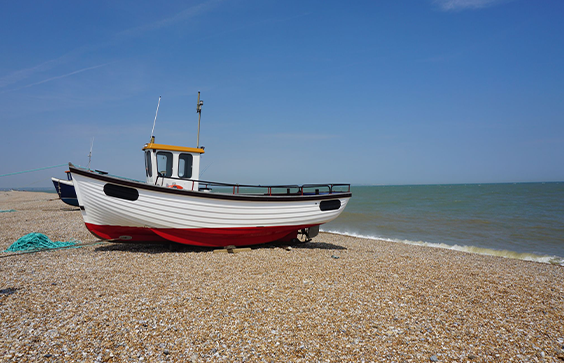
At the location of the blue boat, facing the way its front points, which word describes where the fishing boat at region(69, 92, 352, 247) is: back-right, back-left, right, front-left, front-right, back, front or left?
left

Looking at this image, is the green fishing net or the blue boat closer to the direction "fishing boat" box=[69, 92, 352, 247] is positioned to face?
the green fishing net

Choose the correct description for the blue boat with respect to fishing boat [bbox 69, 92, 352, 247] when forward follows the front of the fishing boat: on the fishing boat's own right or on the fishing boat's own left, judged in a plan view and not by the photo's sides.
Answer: on the fishing boat's own right

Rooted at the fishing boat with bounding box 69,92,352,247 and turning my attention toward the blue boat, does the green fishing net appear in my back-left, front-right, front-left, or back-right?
front-left

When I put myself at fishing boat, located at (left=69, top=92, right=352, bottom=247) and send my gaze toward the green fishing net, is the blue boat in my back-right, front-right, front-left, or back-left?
front-right

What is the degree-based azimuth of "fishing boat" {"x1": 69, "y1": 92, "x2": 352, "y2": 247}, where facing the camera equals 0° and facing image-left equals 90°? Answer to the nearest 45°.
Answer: approximately 90°

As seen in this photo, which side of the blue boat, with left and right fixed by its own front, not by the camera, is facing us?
left

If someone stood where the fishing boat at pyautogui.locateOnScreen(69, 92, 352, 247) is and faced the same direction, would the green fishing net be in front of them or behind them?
in front

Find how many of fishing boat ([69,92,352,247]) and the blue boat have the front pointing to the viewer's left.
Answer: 2

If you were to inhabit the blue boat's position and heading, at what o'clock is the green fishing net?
The green fishing net is roughly at 9 o'clock from the blue boat.
